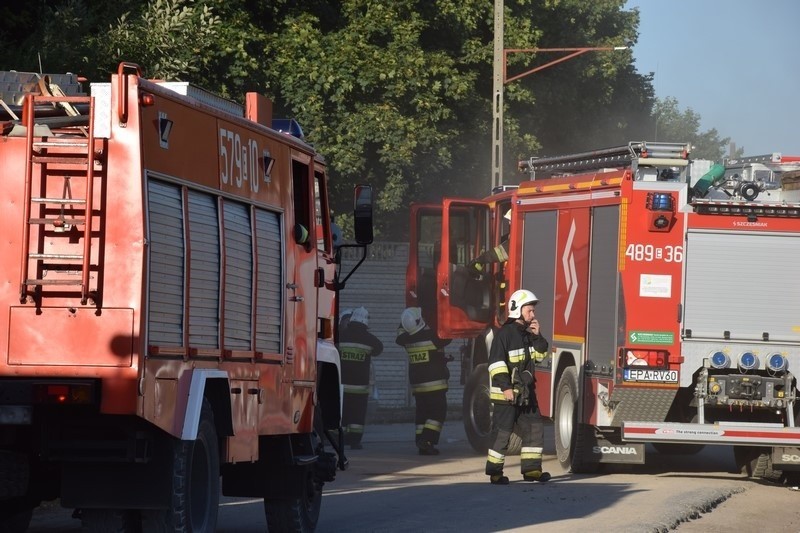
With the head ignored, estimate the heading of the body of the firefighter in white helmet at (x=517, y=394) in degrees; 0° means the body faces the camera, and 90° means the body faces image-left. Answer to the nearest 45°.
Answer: approximately 315°

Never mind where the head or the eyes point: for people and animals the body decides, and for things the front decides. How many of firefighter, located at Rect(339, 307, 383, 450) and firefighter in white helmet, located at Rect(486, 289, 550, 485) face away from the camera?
1

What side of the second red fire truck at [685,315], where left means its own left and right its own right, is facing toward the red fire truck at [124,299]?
left

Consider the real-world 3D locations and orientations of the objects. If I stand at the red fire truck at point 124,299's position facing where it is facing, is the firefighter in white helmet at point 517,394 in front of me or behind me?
in front

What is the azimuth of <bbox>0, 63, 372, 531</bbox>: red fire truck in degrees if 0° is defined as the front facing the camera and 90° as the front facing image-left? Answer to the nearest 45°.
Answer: approximately 225°

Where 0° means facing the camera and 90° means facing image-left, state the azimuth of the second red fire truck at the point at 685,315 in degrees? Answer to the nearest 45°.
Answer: approximately 135°

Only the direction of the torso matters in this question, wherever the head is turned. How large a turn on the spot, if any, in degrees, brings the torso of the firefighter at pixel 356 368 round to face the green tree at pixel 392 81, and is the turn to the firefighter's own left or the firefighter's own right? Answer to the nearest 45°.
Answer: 0° — they already face it

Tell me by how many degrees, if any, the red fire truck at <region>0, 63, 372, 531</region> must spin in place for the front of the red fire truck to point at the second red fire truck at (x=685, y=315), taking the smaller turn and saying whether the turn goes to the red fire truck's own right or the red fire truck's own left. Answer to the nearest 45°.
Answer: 0° — it already faces it

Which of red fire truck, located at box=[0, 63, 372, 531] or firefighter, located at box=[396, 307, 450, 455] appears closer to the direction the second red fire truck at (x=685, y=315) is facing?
the firefighter

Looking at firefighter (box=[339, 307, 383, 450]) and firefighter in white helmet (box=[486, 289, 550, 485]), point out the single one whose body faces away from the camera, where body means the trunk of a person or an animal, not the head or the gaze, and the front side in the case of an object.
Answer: the firefighter

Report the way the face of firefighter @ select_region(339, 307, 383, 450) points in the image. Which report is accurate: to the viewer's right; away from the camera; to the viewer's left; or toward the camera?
away from the camera

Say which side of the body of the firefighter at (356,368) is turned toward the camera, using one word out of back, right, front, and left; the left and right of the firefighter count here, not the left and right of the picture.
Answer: back
